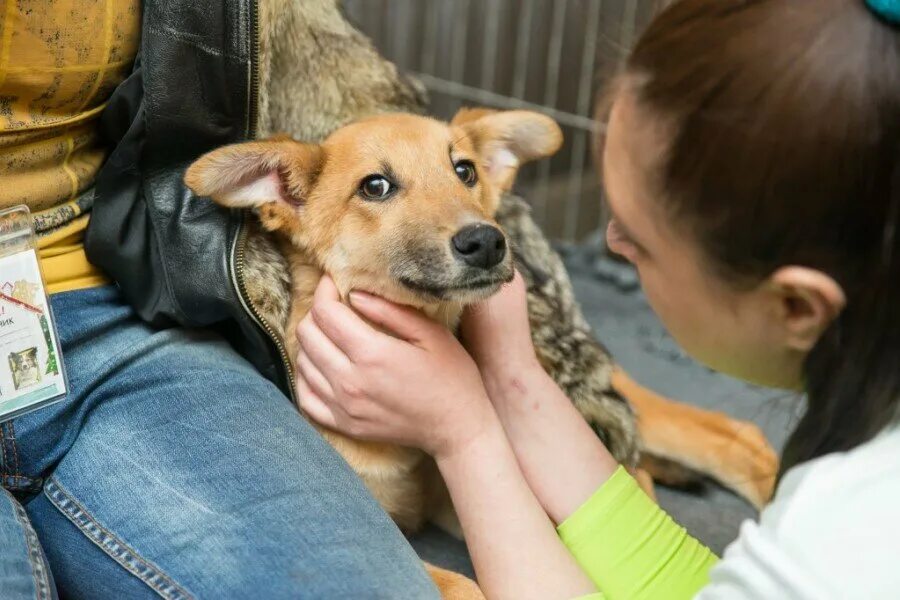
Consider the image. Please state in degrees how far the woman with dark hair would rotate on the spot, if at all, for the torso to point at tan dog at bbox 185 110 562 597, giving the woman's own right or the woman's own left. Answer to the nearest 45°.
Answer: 0° — they already face it

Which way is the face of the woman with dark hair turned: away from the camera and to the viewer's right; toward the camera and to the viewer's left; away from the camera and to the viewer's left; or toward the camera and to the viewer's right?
away from the camera and to the viewer's left

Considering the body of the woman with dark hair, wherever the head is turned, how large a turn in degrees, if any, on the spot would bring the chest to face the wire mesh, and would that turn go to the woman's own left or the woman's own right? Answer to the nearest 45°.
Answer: approximately 45° to the woman's own right

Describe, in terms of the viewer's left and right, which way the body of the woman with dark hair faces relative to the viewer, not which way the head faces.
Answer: facing away from the viewer and to the left of the viewer
